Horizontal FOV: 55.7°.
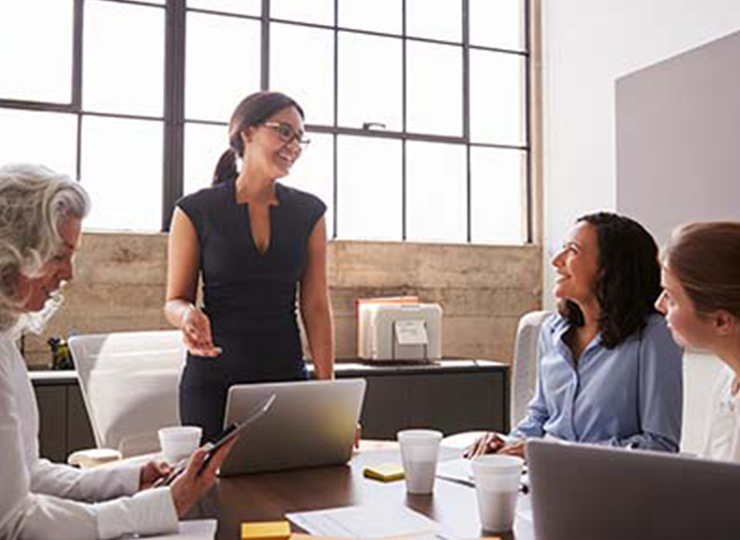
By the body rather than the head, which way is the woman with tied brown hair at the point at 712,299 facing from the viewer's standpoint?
to the viewer's left

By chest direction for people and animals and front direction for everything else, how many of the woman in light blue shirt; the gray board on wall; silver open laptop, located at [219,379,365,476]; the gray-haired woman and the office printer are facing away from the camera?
1

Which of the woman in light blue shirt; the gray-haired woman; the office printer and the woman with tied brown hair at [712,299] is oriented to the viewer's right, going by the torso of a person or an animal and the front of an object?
the gray-haired woman

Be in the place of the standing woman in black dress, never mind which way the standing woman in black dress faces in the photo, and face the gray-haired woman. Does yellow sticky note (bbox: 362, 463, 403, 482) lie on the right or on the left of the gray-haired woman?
left

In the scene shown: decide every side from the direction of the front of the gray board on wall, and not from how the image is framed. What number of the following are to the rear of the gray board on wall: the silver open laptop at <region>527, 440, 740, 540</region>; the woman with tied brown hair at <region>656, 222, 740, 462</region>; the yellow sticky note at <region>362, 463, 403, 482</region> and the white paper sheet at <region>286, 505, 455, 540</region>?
0

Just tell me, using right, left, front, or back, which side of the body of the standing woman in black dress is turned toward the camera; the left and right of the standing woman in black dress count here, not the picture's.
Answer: front

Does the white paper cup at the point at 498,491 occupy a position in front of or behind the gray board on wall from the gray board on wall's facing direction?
in front

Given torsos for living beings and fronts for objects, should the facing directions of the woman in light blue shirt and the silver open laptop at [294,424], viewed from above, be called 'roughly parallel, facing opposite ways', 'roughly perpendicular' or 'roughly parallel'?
roughly perpendicular

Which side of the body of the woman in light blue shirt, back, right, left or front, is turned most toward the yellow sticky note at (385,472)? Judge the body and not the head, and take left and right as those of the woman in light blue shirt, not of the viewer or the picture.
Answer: front

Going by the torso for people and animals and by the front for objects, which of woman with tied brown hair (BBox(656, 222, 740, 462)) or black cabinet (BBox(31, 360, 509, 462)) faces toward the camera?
the black cabinet

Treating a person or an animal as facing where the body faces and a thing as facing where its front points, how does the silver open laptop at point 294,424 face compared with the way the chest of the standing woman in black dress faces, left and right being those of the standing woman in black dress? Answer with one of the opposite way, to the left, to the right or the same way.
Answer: the opposite way

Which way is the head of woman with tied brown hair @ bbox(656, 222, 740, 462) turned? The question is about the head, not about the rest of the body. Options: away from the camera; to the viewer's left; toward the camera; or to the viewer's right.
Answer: to the viewer's left

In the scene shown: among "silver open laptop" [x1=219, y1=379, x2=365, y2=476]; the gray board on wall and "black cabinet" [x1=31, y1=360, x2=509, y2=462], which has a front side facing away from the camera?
the silver open laptop

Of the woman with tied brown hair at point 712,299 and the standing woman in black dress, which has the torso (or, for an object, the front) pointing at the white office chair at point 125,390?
the woman with tied brown hair

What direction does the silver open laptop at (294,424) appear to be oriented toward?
away from the camera

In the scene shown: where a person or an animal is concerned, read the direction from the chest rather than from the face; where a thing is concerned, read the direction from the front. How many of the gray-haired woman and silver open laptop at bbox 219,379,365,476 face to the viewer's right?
1

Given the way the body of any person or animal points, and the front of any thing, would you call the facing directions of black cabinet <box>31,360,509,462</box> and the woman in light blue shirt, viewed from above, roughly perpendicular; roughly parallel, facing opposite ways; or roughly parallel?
roughly perpendicular

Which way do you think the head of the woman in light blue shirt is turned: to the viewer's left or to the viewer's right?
to the viewer's left

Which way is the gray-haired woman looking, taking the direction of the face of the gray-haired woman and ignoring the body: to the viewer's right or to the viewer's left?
to the viewer's right
